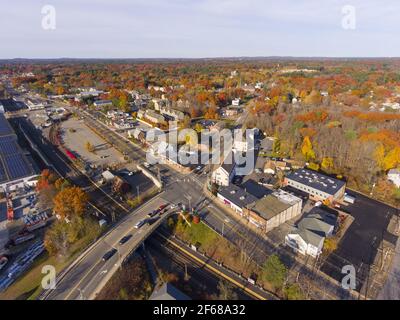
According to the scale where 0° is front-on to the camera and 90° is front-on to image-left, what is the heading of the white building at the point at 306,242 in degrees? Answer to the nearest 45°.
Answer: approximately 45°

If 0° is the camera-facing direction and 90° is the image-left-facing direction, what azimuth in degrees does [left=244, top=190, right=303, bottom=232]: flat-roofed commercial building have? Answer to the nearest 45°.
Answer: approximately 45°

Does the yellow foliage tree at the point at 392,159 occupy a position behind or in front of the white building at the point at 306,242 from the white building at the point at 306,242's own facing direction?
behind

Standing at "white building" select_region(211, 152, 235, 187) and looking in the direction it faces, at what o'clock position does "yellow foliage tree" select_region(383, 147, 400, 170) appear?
The yellow foliage tree is roughly at 7 o'clock from the white building.
